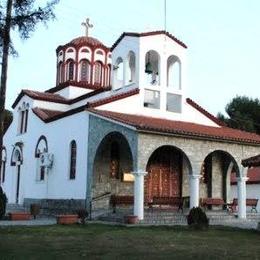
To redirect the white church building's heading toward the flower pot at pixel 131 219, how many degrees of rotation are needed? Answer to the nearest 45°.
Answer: approximately 45° to its right

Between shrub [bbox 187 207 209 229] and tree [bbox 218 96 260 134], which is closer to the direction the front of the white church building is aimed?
the shrub

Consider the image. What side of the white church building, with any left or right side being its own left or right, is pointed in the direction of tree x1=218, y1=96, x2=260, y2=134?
left

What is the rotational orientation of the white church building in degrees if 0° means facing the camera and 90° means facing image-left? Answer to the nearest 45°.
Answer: approximately 315°
